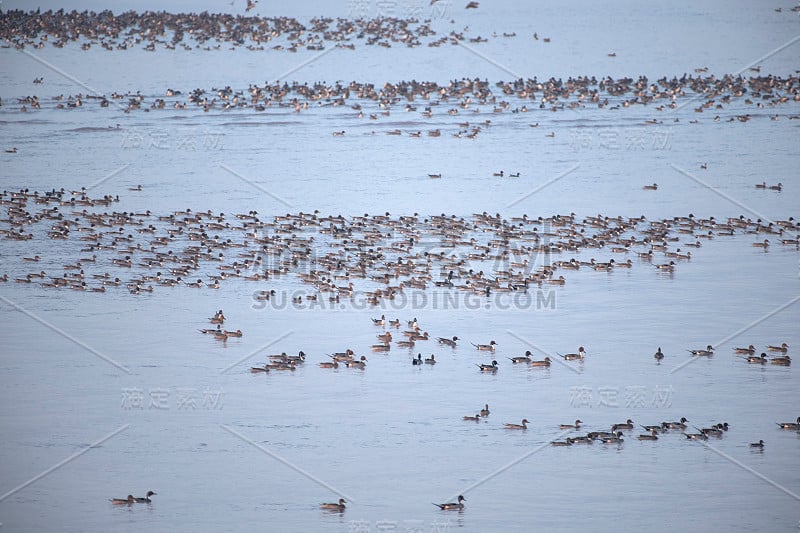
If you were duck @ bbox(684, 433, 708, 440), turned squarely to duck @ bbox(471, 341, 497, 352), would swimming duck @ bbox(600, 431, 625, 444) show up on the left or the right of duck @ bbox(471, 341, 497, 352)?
left

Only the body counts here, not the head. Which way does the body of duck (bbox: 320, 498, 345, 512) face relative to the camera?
to the viewer's right

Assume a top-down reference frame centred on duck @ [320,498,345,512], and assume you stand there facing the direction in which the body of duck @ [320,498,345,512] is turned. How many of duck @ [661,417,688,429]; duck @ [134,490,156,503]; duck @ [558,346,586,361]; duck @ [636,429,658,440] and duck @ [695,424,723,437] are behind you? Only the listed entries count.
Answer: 1

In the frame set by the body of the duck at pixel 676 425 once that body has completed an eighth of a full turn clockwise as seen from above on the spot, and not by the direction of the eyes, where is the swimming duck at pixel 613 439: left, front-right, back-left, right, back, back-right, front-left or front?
right

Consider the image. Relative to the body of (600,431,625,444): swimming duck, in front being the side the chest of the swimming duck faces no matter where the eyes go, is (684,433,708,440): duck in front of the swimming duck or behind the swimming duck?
in front

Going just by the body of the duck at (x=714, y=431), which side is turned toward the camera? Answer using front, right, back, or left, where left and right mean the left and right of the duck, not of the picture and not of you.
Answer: right

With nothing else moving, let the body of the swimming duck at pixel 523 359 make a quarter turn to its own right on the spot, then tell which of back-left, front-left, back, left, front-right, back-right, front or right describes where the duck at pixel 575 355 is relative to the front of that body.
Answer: left

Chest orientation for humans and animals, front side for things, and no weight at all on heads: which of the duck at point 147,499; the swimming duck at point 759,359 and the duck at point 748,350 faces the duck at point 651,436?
the duck at point 147,499

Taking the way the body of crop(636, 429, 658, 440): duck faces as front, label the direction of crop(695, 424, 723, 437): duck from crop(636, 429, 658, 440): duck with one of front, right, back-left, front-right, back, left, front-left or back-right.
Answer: front

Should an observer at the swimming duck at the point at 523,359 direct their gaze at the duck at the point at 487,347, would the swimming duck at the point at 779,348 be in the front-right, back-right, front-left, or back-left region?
back-right

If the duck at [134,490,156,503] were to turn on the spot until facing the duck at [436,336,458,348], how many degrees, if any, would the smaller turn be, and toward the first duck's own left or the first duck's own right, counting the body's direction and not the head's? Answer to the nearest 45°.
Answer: approximately 45° to the first duck's own left

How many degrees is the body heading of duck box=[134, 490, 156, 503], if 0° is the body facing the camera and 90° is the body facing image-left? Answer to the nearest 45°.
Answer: approximately 270°

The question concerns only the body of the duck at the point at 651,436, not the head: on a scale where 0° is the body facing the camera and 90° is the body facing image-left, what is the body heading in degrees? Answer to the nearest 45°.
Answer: approximately 270°
